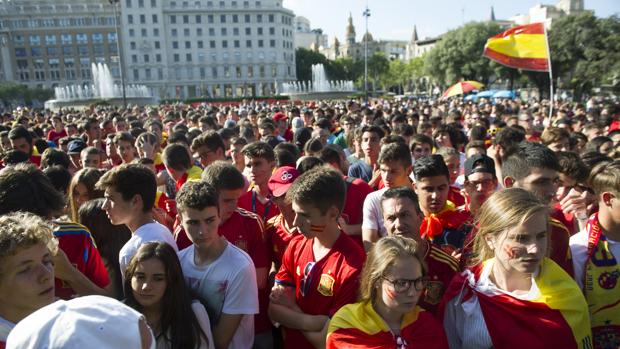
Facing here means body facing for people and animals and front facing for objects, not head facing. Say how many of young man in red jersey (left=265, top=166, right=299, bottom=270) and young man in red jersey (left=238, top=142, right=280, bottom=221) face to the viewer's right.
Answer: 0

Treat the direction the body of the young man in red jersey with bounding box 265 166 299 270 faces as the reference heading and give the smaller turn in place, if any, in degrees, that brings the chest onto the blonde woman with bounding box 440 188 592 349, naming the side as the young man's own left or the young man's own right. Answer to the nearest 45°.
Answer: approximately 90° to the young man's own left

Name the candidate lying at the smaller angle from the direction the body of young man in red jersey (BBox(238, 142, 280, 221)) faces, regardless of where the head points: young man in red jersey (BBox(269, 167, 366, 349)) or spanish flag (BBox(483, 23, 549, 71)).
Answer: the young man in red jersey

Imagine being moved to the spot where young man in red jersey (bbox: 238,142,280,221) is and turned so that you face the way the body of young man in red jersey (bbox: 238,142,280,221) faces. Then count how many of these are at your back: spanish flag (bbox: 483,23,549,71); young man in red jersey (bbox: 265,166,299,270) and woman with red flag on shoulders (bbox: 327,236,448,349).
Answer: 1

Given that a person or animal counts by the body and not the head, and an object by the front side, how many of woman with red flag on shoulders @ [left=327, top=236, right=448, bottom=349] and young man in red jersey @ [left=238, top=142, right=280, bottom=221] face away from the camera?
0

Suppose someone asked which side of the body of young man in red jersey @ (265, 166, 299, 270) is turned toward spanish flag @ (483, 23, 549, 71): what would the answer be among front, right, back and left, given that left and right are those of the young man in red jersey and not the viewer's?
back

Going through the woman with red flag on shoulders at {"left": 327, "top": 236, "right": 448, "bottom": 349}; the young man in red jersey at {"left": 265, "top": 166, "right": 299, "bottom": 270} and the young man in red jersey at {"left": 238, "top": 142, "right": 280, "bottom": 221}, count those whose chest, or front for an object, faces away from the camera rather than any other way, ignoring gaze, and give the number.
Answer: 0

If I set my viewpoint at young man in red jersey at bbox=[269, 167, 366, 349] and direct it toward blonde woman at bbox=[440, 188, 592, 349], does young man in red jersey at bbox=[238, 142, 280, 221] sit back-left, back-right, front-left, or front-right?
back-left

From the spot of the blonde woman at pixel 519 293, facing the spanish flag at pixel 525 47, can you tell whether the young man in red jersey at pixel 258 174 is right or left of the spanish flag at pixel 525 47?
left

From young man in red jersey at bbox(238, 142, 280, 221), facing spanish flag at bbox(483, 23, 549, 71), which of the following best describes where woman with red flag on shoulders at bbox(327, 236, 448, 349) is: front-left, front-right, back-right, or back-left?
back-right

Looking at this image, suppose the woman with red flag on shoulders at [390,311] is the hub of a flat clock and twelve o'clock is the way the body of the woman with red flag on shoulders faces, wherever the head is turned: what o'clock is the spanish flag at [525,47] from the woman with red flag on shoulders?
The spanish flag is roughly at 8 o'clock from the woman with red flag on shoulders.

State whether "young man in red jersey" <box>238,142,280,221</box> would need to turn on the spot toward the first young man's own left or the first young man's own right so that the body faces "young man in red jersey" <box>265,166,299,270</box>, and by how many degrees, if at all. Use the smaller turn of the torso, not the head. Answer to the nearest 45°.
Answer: approximately 45° to the first young man's own left

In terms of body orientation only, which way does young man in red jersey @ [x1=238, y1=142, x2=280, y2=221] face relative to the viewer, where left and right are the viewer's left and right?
facing the viewer and to the left of the viewer

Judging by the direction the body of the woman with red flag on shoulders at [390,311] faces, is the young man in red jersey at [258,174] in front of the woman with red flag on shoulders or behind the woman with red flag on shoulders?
behind

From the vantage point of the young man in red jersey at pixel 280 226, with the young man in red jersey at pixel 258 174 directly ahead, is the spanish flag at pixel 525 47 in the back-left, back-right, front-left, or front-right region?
front-right

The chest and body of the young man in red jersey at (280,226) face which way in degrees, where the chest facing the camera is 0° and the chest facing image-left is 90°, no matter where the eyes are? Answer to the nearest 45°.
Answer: approximately 45°
